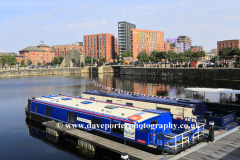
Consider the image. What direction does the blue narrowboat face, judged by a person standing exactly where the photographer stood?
facing away from the viewer and to the left of the viewer

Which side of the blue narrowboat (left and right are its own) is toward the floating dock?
left
